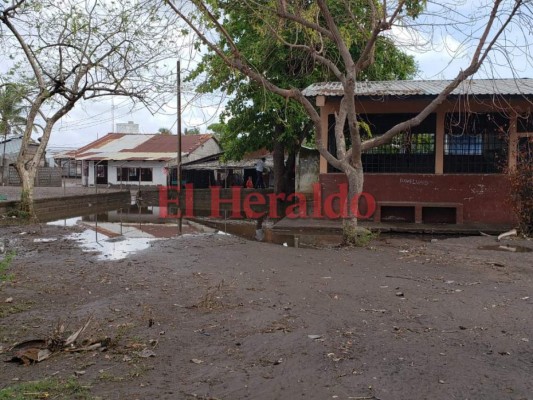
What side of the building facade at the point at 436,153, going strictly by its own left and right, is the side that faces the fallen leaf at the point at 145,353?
front

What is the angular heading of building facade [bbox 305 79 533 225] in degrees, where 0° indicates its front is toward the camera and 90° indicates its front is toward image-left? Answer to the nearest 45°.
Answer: approximately 0°

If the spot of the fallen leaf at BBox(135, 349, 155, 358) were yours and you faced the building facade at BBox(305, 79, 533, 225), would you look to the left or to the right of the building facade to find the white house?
left

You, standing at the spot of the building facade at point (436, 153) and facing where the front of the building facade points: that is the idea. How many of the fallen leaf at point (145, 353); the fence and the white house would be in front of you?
1

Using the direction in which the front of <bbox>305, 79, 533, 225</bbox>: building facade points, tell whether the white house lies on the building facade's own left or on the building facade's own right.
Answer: on the building facade's own right

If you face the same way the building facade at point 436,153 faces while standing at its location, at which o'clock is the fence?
The fence is roughly at 4 o'clock from the building facade.

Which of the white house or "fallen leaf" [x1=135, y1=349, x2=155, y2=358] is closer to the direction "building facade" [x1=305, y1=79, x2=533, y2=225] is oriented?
the fallen leaf
